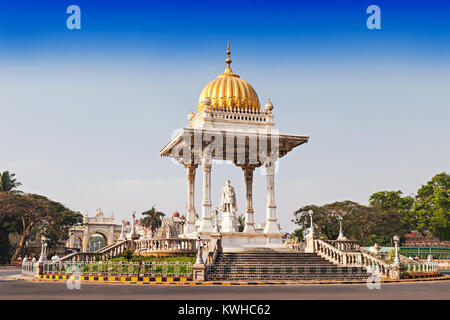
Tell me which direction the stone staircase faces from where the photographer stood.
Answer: facing the viewer

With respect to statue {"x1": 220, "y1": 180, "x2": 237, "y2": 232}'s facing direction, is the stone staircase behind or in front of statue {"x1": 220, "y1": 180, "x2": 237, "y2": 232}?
in front

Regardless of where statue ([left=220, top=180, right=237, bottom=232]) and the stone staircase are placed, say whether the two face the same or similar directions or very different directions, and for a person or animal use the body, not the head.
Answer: same or similar directions

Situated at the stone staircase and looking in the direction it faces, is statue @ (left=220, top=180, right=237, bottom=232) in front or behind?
behind

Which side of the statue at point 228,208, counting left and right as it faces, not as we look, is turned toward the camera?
front

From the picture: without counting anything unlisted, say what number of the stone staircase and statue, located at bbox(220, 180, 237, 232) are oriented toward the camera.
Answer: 2

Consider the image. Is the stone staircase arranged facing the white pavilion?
no

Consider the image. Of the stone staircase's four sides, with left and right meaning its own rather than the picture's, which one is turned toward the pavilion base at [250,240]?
back
